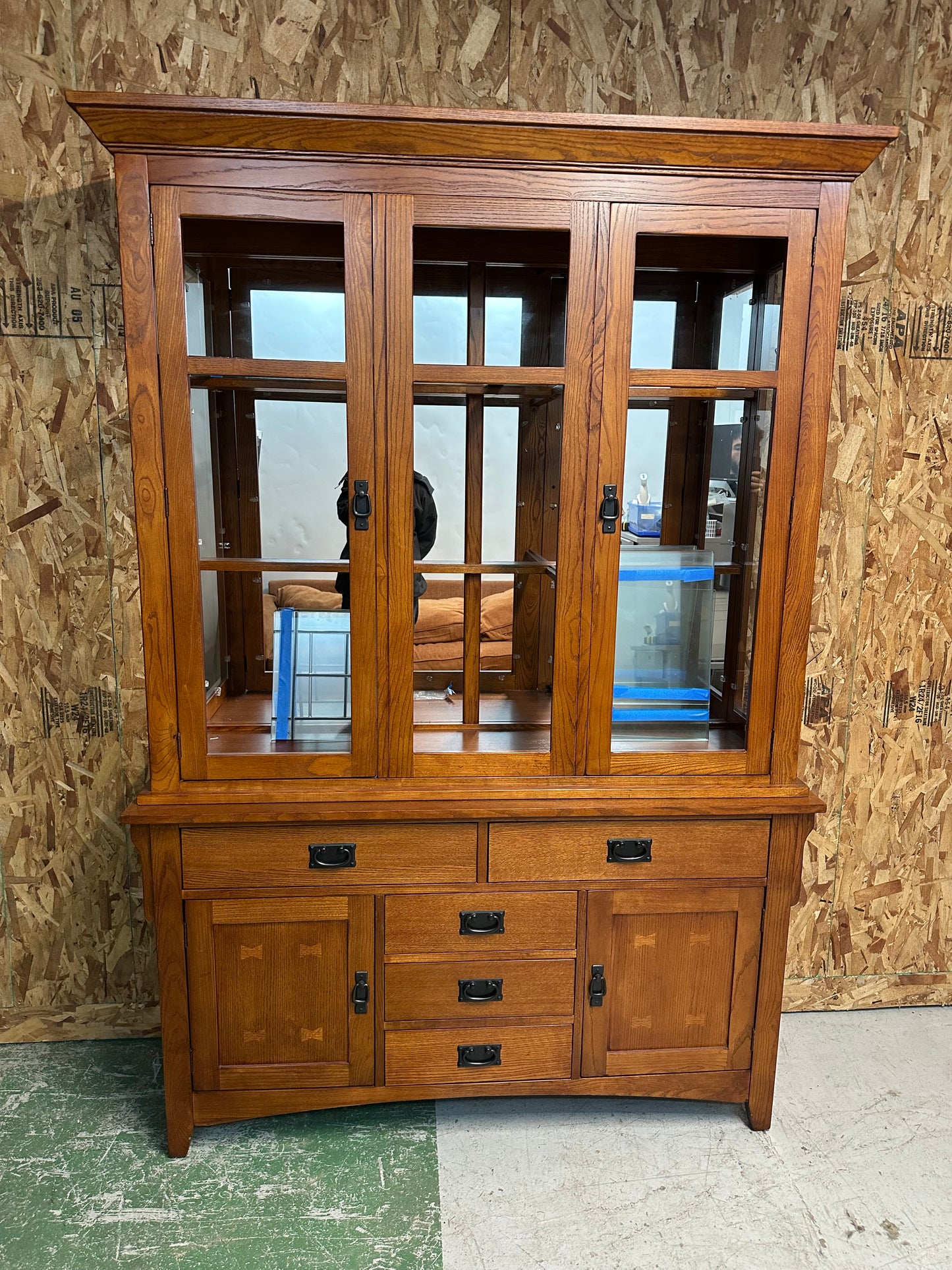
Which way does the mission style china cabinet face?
toward the camera
